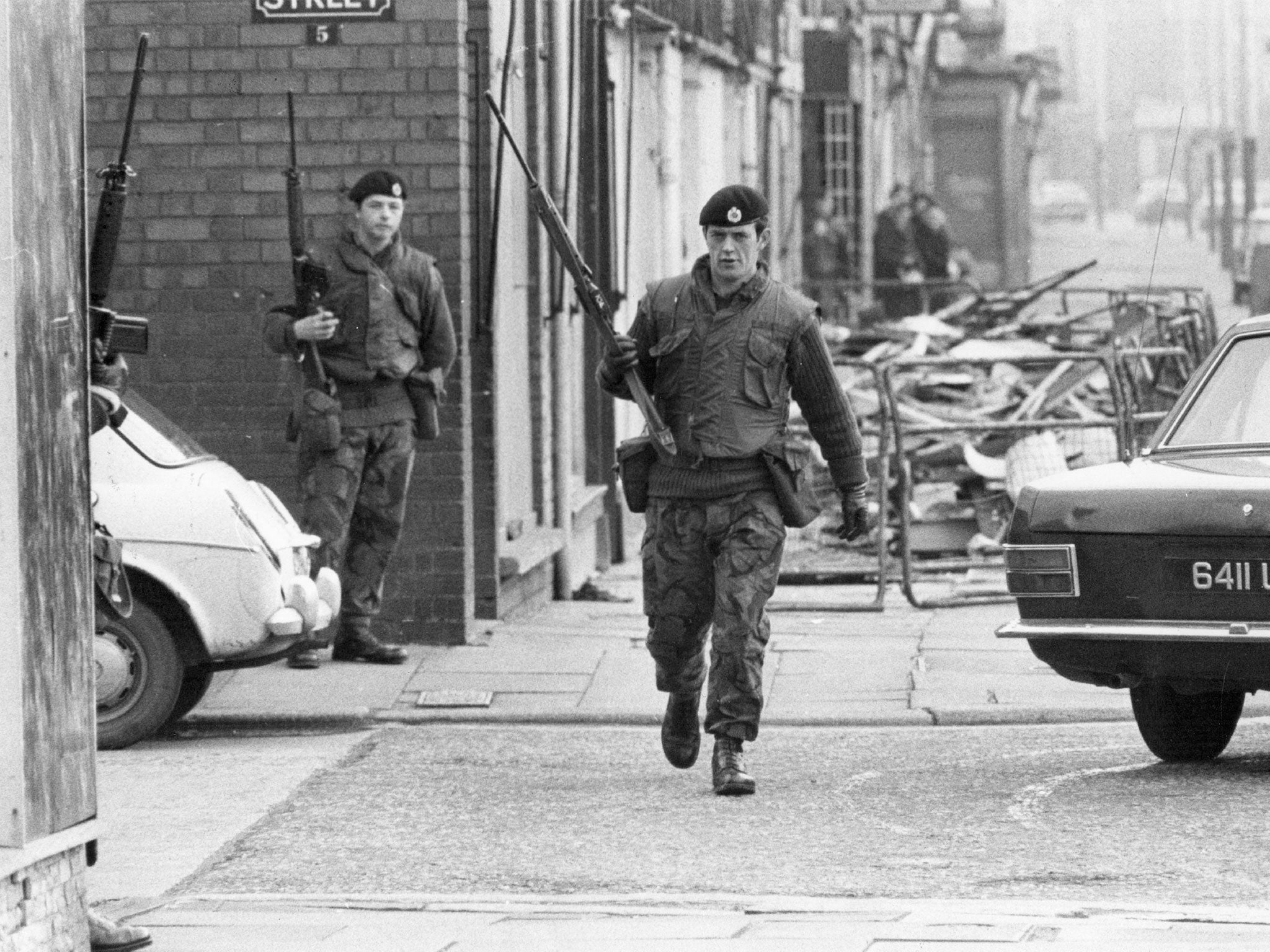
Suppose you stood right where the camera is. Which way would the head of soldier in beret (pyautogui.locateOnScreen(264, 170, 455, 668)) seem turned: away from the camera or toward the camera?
toward the camera

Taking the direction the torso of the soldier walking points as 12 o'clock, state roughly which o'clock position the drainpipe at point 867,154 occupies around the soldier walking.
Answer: The drainpipe is roughly at 6 o'clock from the soldier walking.

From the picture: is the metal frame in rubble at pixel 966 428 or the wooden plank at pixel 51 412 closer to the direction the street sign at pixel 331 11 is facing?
the wooden plank

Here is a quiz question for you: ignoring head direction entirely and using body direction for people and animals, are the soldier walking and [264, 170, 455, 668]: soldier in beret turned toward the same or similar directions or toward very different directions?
same or similar directions

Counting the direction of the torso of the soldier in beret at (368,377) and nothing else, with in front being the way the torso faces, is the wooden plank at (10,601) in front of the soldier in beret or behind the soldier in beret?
in front

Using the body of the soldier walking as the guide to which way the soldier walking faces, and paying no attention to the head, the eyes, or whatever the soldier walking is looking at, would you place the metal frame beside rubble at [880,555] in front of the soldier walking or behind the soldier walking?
behind

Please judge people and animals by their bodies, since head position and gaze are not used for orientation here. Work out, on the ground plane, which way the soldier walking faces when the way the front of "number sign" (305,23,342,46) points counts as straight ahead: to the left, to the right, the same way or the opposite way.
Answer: the same way

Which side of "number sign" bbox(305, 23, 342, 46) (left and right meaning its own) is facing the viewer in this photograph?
front

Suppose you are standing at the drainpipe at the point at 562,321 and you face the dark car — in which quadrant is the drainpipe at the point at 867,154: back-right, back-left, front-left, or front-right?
back-left

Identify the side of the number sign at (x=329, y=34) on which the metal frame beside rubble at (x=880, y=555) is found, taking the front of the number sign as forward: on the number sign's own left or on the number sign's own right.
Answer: on the number sign's own left

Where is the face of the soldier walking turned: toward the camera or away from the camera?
toward the camera

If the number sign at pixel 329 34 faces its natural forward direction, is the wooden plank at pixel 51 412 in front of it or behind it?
in front

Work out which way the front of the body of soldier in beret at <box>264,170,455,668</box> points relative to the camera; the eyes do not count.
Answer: toward the camera
